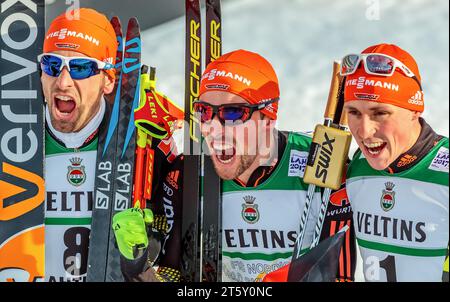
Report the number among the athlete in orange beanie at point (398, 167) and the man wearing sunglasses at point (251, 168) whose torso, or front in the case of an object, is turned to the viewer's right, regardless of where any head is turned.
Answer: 0

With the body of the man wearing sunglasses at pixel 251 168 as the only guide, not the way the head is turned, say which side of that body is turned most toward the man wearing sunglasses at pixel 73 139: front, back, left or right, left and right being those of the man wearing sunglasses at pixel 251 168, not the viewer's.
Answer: right

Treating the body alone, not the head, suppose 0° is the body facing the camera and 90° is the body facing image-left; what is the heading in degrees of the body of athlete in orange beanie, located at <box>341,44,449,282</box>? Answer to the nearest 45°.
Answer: approximately 45°

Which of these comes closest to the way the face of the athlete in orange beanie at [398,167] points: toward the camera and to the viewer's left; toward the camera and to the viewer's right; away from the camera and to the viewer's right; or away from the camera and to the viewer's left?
toward the camera and to the viewer's left

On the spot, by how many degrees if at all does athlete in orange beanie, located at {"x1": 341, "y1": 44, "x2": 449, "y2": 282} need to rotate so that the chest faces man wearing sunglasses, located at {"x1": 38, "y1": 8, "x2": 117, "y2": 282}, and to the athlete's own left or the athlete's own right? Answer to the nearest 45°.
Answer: approximately 45° to the athlete's own right

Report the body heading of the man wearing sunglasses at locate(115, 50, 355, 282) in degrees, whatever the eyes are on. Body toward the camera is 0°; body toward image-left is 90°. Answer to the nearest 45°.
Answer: approximately 0°

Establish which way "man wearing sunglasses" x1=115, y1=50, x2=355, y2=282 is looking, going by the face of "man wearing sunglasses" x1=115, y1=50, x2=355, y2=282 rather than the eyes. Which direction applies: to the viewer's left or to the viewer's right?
to the viewer's left

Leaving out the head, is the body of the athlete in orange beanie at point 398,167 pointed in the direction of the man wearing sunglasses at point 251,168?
no
